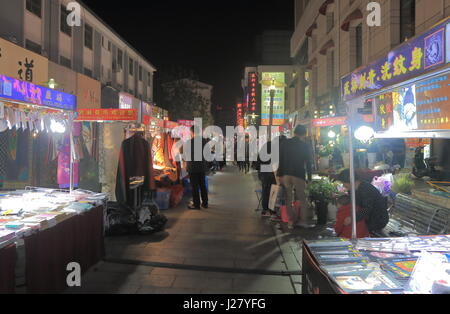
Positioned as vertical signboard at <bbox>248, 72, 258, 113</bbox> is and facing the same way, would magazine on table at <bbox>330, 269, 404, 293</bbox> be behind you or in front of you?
in front

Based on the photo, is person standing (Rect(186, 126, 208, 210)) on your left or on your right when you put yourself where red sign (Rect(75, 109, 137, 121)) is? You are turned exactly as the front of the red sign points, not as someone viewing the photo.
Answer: on your left

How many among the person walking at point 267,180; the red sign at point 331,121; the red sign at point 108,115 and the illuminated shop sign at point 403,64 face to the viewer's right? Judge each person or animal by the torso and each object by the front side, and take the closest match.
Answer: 1

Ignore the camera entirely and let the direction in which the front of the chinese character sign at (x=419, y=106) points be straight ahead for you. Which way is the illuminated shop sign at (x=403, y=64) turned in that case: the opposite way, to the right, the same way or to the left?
the same way

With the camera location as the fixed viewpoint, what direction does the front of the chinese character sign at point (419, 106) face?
facing the viewer and to the left of the viewer

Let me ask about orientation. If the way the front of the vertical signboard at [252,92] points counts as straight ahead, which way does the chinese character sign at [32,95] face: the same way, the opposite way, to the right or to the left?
to the left

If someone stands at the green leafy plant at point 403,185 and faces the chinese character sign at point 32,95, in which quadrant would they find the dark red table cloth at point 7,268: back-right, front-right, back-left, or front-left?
front-left

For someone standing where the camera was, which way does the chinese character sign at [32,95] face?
facing the viewer and to the right of the viewer

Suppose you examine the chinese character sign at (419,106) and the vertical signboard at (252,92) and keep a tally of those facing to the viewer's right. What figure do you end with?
0
